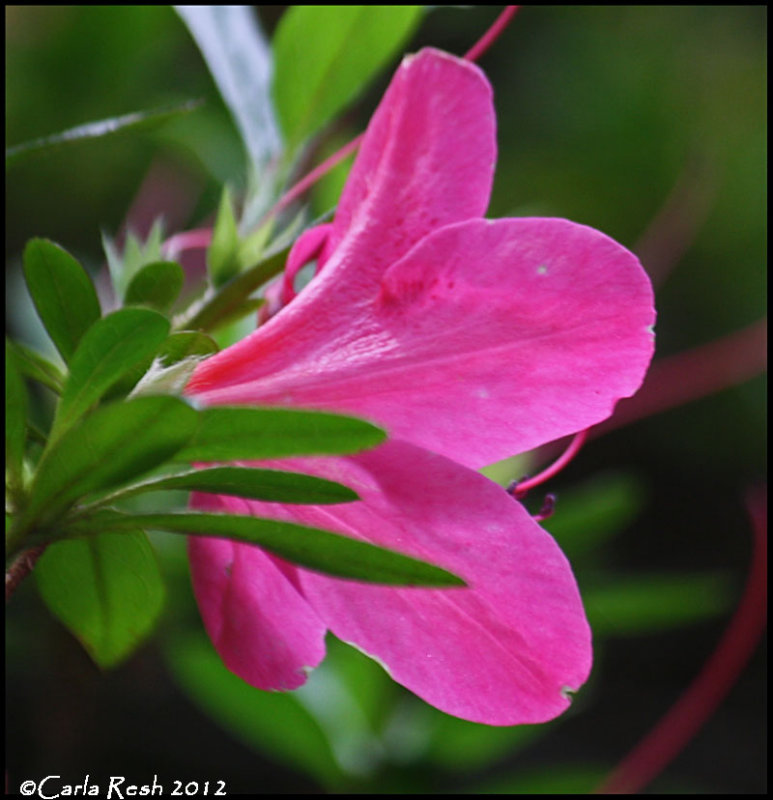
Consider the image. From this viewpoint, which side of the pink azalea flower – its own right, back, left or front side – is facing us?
right
